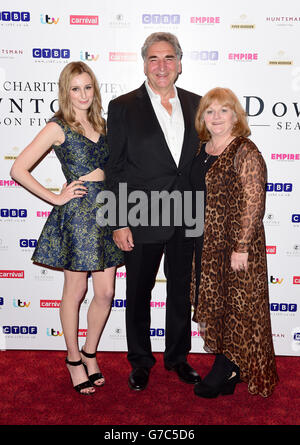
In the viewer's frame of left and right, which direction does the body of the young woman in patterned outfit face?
facing the viewer and to the right of the viewer
